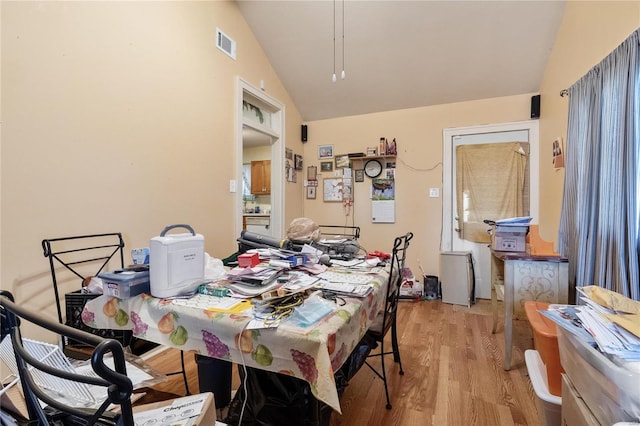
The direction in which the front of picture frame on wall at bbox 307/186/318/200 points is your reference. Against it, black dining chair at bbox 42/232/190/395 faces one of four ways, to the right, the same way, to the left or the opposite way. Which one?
to the left

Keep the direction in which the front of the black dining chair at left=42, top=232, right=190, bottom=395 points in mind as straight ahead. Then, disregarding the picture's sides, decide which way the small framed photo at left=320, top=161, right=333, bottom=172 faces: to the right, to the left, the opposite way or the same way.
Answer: to the right

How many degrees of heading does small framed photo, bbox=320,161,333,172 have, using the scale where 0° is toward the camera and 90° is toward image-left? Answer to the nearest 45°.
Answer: approximately 0°

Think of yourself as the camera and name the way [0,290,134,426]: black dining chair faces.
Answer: facing away from the viewer and to the right of the viewer

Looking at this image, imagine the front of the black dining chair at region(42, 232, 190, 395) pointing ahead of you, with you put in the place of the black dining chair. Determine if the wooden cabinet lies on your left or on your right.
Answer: on your left

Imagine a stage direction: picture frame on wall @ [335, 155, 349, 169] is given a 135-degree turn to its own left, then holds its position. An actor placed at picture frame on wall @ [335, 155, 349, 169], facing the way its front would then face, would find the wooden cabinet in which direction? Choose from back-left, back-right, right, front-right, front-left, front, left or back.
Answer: left

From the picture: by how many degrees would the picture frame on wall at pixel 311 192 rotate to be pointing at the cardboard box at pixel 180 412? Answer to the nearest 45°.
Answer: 0° — it already faces it
